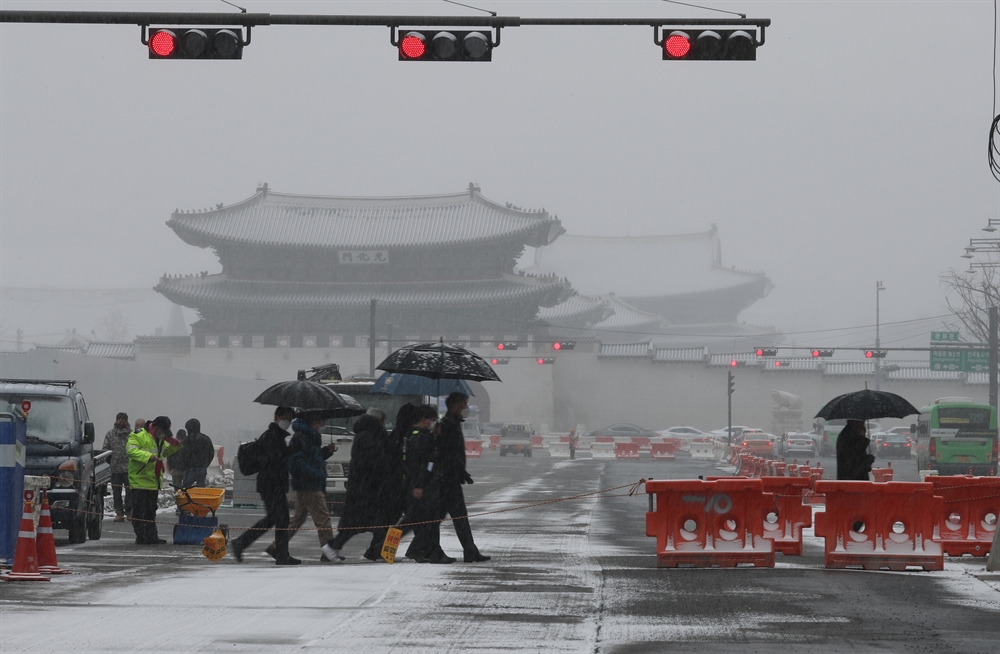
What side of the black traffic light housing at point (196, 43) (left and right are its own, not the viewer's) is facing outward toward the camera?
front

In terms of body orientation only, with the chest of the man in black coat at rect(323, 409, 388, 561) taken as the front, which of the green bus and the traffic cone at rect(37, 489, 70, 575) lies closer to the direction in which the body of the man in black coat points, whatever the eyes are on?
the green bus

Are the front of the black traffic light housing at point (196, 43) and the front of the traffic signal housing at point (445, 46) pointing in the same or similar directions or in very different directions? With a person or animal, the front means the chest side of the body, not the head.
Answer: same or similar directions

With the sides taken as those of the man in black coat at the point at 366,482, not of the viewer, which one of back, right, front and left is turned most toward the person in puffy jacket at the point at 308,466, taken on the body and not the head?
back

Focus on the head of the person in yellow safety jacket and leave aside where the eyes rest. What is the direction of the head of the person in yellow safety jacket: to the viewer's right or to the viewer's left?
to the viewer's right

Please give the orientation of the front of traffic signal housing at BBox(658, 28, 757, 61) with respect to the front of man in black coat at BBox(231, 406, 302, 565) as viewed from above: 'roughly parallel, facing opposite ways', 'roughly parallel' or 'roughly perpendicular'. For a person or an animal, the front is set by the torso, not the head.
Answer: roughly perpendicular

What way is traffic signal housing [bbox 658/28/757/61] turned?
toward the camera

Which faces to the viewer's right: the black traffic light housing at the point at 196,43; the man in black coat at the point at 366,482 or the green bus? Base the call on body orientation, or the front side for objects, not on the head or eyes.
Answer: the man in black coat

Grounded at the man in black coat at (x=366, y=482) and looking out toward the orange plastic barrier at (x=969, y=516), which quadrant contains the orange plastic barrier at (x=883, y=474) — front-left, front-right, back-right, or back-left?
front-left

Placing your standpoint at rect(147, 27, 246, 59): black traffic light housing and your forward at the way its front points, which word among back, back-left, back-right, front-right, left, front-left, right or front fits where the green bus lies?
back-left

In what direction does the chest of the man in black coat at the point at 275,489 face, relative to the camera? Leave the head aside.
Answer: to the viewer's right
